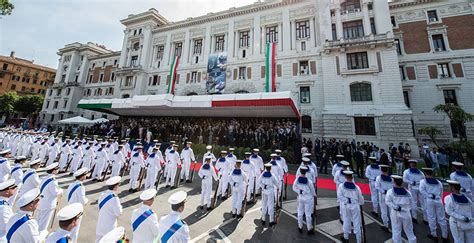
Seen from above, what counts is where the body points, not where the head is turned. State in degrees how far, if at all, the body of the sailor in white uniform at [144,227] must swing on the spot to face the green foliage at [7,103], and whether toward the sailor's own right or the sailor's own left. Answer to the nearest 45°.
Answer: approximately 90° to the sailor's own left

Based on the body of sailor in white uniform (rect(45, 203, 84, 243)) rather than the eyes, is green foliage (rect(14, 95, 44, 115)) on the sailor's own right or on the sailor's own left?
on the sailor's own left

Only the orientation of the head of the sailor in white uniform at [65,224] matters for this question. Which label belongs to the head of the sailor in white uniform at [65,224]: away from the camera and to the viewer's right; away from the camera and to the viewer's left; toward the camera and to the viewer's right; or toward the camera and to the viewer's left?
away from the camera and to the viewer's right

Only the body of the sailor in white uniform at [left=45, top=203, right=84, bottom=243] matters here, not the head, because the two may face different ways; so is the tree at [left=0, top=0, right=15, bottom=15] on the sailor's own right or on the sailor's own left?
on the sailor's own left

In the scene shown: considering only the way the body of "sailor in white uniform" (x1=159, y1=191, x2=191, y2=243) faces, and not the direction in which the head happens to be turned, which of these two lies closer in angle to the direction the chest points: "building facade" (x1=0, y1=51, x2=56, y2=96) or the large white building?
the large white building

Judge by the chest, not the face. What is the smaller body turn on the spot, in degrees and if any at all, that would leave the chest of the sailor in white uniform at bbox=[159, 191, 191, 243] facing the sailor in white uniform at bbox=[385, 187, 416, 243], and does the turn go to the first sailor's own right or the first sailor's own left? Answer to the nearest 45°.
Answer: approximately 45° to the first sailor's own right

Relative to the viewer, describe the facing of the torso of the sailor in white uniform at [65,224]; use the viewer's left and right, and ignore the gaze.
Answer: facing away from the viewer and to the right of the viewer

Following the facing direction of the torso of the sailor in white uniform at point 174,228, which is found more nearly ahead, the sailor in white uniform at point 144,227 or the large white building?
the large white building

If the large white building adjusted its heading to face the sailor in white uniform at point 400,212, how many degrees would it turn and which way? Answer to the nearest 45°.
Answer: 0° — it already faces them

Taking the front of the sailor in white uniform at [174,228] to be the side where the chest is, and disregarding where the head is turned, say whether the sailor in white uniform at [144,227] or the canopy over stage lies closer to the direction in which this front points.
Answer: the canopy over stage

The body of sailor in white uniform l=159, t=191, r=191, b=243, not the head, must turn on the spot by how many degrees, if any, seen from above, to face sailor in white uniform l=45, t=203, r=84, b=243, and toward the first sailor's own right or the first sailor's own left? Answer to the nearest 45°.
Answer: approximately 135° to the first sailor's own left
